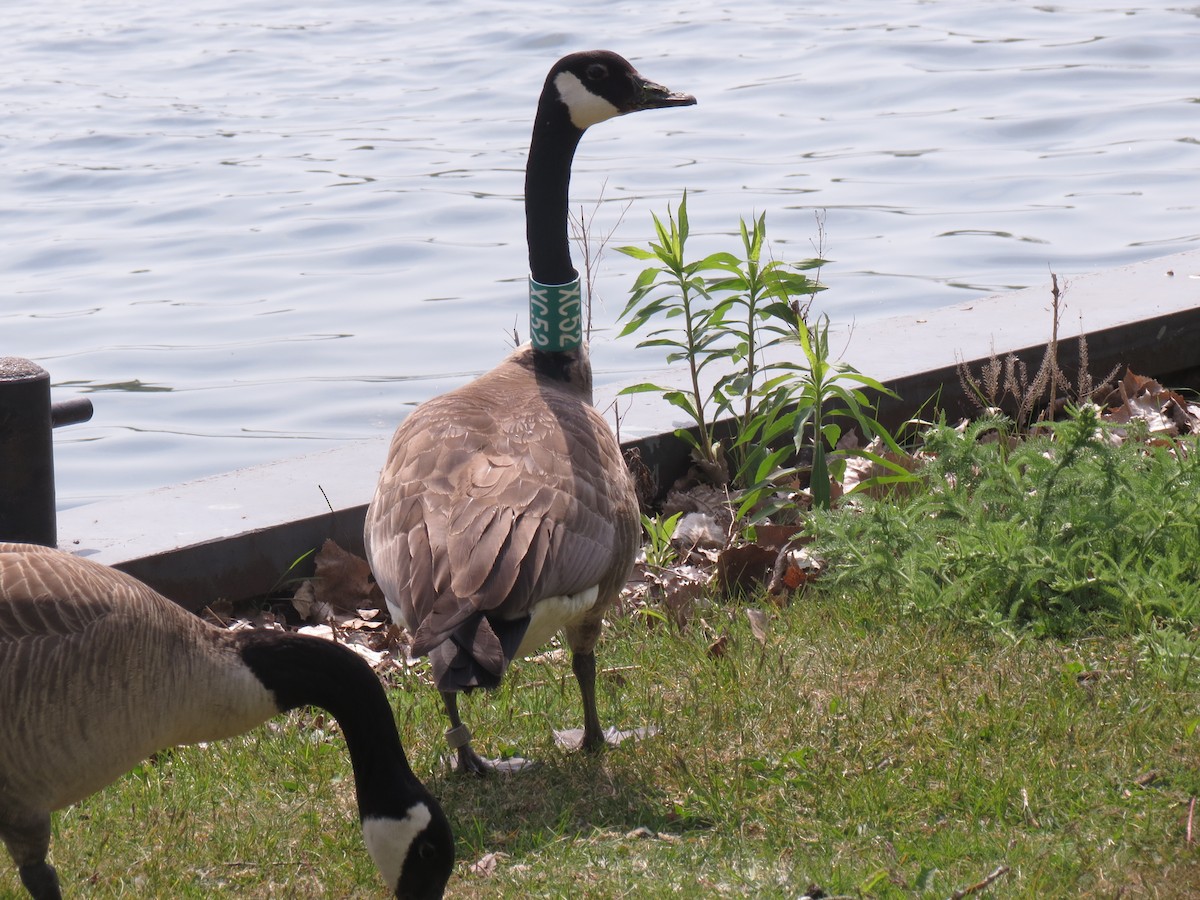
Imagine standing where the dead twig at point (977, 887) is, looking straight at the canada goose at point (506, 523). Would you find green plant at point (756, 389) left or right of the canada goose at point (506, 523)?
right

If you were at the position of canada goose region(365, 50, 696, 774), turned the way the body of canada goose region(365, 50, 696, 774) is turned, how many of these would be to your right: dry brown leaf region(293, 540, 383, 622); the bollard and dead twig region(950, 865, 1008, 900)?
1

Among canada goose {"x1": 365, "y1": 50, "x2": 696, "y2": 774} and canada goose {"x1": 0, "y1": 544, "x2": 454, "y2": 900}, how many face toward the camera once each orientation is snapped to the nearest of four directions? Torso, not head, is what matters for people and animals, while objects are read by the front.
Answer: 0

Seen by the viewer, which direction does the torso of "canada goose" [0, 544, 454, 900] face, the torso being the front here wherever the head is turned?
to the viewer's right

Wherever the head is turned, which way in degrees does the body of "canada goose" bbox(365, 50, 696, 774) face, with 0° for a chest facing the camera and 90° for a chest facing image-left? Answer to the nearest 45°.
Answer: approximately 225°

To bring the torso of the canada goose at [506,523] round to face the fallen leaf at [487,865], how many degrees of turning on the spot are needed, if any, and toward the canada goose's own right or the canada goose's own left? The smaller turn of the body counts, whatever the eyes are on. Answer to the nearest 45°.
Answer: approximately 135° to the canada goose's own right

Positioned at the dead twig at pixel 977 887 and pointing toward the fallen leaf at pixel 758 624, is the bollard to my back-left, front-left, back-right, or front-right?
front-left

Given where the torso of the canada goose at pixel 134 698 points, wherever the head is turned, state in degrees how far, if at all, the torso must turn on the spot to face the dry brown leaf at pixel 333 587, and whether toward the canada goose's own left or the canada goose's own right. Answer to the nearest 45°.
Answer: approximately 90° to the canada goose's own left

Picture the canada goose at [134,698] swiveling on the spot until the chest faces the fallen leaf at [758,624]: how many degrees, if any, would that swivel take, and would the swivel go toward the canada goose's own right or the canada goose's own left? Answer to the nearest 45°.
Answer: approximately 45° to the canada goose's own left

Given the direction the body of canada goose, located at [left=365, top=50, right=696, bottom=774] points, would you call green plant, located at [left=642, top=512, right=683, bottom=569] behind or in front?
in front

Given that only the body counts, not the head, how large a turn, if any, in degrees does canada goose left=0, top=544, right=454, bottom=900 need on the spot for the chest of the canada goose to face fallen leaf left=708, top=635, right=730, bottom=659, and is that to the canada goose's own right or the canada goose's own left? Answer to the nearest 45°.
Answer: approximately 45° to the canada goose's own left

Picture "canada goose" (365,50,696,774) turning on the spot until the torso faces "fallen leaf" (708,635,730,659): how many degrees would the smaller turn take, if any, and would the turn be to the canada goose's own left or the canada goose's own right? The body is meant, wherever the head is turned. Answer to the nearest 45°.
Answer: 0° — it already faces it

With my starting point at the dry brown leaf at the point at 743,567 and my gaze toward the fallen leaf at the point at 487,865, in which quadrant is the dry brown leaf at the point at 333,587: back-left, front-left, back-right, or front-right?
front-right
